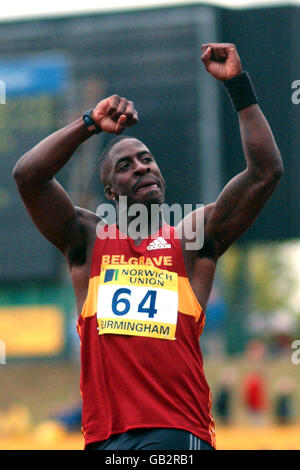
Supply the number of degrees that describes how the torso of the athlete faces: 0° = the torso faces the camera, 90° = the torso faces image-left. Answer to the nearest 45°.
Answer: approximately 0°
